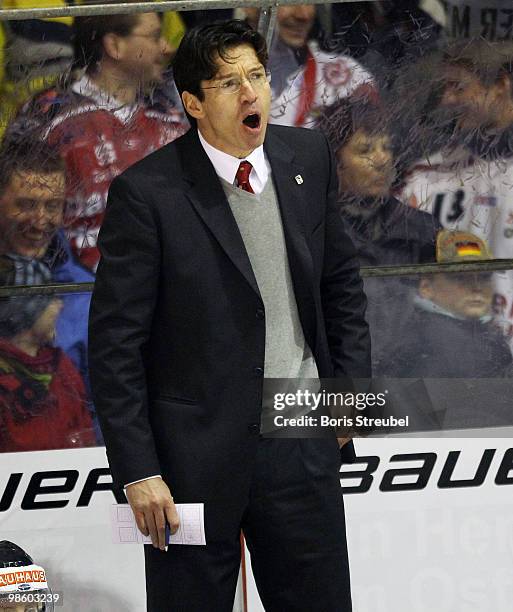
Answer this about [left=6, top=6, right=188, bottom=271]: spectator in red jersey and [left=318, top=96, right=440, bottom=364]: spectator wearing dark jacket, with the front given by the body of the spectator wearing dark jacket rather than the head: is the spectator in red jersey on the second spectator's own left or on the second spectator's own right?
on the second spectator's own right

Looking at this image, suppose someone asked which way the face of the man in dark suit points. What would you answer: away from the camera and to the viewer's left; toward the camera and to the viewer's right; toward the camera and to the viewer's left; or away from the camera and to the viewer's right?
toward the camera and to the viewer's right

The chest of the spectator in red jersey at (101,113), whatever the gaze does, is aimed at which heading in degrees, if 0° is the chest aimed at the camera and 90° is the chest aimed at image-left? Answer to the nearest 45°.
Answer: approximately 315°

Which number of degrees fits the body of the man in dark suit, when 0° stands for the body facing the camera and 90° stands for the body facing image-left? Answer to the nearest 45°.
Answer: approximately 315°
